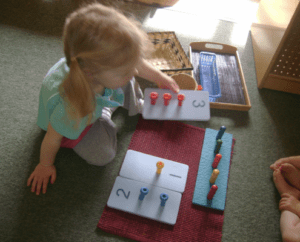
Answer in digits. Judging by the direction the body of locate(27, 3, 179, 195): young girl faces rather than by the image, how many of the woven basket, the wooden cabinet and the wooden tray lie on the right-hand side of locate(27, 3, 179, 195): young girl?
0

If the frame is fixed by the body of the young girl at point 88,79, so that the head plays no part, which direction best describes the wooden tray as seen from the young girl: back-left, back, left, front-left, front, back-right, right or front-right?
left

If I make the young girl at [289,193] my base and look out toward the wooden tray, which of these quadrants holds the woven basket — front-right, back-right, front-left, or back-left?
front-left

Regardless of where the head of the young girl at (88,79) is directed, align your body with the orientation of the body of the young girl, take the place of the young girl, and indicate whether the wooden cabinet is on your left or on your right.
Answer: on your left

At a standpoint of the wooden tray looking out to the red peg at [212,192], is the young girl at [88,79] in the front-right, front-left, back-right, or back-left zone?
front-right

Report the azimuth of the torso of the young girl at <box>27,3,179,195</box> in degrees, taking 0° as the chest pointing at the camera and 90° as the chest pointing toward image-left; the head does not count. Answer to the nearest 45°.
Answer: approximately 315°
